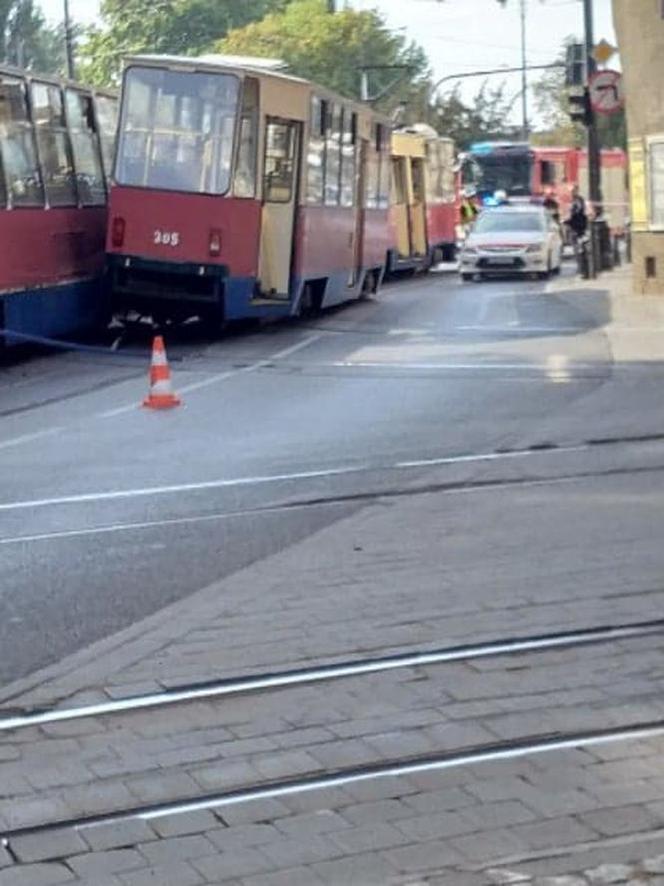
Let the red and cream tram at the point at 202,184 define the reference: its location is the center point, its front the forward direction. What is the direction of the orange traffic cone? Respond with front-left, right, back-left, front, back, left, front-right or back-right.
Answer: back-right

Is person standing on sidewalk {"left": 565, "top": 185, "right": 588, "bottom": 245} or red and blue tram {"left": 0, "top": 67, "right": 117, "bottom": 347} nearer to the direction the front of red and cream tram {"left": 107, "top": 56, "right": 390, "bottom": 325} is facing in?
the person standing on sidewalk

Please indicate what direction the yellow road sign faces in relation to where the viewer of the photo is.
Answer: facing the viewer

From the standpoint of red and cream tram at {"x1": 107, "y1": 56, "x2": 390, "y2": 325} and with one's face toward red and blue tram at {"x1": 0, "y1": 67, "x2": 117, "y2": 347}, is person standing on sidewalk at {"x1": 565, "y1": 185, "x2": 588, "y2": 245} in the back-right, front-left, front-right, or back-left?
back-right

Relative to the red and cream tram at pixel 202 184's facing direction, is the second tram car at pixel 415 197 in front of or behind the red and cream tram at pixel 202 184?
in front

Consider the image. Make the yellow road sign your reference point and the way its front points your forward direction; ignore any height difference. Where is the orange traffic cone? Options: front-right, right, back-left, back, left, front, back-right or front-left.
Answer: front

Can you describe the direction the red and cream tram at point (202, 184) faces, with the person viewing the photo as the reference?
facing away from the viewer and to the right of the viewer

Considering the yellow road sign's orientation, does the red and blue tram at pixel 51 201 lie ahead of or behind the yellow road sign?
ahead
